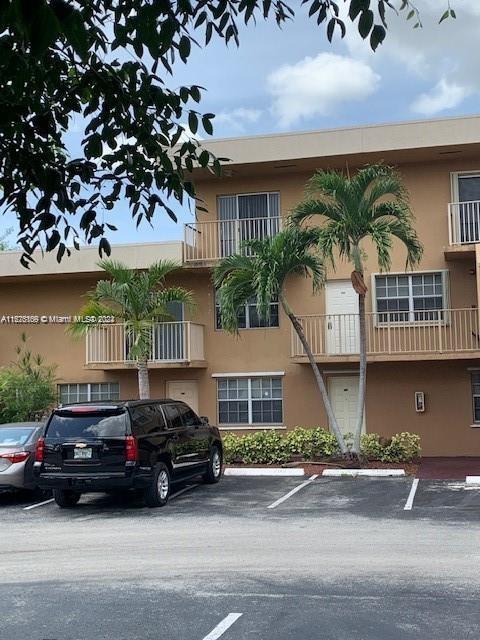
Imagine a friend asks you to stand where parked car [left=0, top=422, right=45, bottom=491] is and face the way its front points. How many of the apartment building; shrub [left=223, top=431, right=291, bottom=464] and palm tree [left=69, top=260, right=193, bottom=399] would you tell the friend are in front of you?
3

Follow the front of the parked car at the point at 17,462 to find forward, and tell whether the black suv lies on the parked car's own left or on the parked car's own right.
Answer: on the parked car's own right

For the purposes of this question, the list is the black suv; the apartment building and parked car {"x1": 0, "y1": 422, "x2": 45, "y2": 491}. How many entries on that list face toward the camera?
1

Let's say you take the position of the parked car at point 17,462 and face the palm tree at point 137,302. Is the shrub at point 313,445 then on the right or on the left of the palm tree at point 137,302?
right

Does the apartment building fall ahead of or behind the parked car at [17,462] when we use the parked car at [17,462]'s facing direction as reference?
ahead

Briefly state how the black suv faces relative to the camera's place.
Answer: facing away from the viewer and to the right of the viewer

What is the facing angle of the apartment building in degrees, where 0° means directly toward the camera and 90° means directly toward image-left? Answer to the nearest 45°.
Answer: approximately 0°

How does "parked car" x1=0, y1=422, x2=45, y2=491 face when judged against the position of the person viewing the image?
facing away from the viewer and to the right of the viewer

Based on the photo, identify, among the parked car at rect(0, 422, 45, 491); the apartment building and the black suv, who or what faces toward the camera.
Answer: the apartment building

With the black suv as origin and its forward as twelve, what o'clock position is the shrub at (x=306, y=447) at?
The shrub is roughly at 12 o'clock from the black suv.

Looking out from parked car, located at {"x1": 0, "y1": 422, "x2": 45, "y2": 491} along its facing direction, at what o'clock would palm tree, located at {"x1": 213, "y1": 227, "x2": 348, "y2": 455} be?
The palm tree is roughly at 1 o'clock from the parked car.

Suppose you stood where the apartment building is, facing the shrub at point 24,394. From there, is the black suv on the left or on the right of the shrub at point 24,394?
left

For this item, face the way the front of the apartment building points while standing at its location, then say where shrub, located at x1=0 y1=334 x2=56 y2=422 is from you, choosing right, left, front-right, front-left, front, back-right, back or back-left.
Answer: right

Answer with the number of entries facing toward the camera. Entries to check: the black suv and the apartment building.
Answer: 1

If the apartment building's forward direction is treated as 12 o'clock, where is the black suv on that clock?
The black suv is roughly at 1 o'clock from the apartment building.
